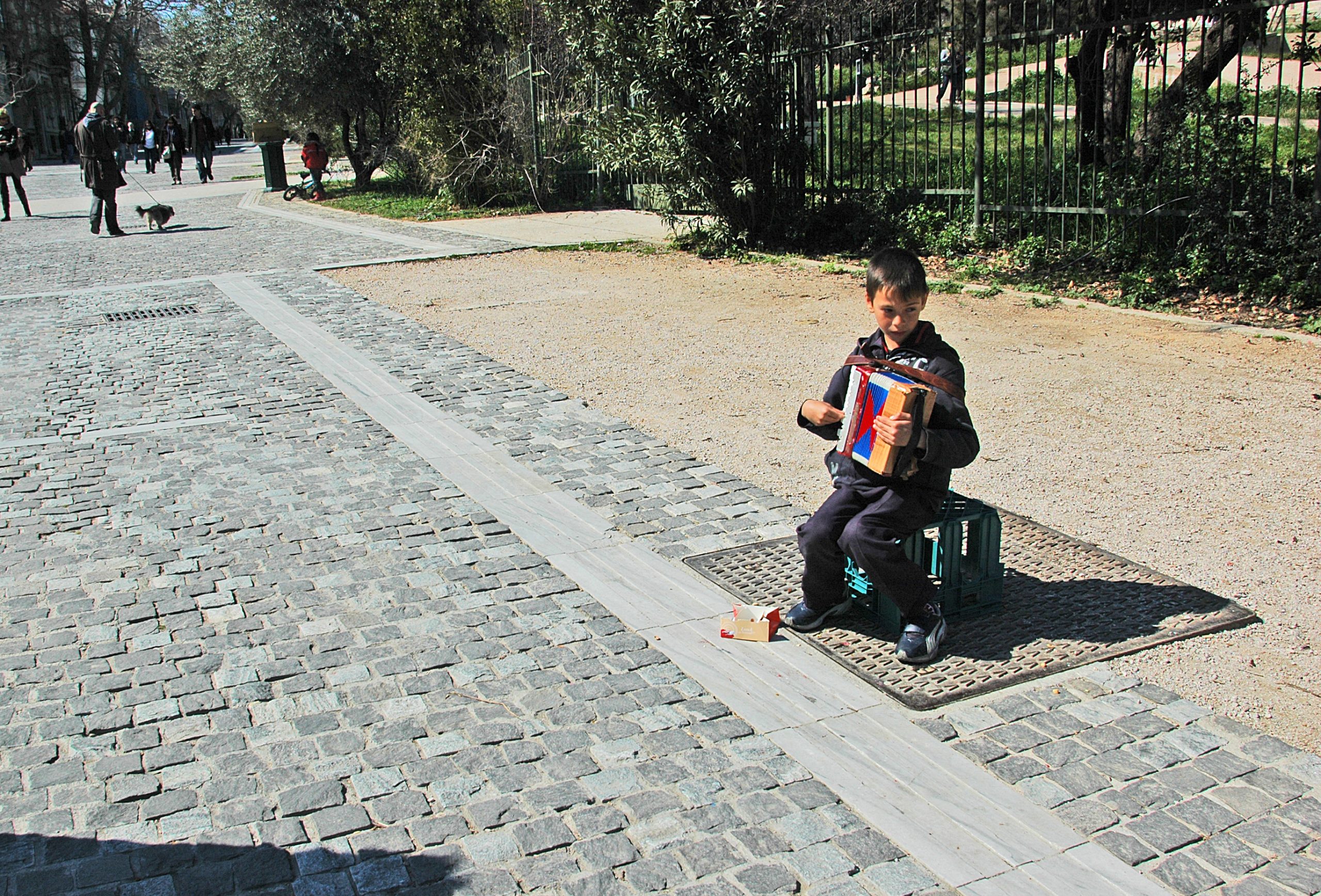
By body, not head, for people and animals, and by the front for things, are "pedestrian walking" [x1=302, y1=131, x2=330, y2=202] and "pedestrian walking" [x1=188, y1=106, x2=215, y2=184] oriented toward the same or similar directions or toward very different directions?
very different directions

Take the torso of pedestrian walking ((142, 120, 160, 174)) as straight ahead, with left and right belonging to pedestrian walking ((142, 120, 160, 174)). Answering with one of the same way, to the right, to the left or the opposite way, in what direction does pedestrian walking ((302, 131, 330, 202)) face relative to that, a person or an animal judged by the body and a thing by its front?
the opposite way

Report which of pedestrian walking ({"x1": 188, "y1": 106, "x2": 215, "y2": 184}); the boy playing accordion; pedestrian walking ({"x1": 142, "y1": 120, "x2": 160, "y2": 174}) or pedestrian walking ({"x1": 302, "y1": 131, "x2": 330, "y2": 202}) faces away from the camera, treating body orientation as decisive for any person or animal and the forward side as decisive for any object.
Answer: pedestrian walking ({"x1": 302, "y1": 131, "x2": 330, "y2": 202})

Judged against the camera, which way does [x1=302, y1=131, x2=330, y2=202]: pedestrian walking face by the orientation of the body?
away from the camera

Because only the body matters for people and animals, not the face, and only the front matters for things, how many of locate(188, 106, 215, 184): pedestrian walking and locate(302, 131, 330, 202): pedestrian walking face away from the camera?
1

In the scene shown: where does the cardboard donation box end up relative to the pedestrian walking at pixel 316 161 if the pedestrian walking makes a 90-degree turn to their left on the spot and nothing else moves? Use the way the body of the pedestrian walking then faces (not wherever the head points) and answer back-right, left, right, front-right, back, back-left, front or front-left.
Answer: left

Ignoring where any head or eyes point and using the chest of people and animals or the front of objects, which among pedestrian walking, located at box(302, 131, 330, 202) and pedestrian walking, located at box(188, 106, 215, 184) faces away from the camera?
pedestrian walking, located at box(302, 131, 330, 202)

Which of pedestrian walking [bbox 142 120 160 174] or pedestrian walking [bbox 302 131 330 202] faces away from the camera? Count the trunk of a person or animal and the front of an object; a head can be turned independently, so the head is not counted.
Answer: pedestrian walking [bbox 302 131 330 202]

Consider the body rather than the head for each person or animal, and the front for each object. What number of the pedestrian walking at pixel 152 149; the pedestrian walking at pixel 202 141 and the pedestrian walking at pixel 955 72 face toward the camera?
2

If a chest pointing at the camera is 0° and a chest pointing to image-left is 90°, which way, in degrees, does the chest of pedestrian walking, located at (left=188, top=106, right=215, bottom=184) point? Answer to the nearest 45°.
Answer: approximately 0°
